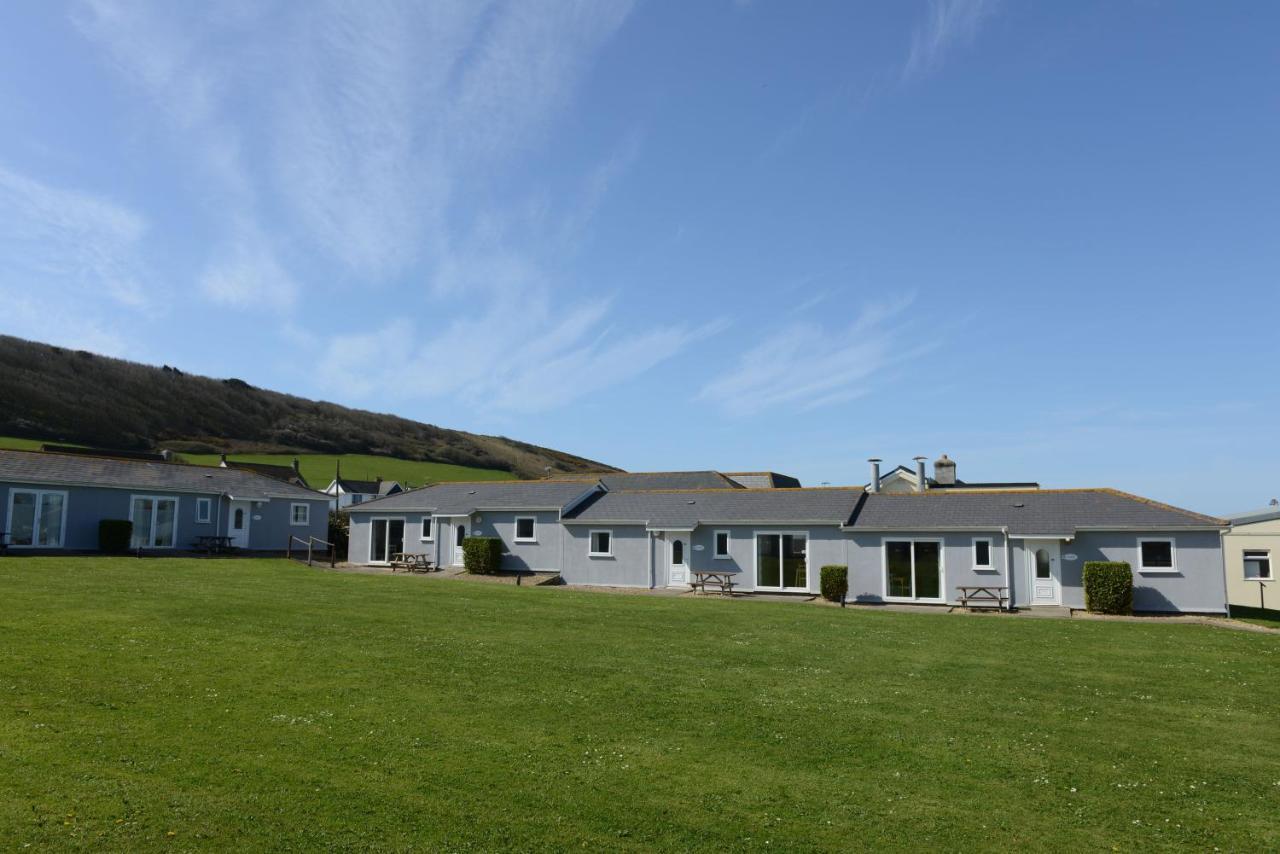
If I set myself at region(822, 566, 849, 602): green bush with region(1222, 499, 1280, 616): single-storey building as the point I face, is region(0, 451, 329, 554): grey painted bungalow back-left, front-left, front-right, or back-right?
back-left

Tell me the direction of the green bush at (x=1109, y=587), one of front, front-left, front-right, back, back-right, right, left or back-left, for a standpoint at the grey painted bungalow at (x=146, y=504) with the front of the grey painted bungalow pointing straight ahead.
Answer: front-left

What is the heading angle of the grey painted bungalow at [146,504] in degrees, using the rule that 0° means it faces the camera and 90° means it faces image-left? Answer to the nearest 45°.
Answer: approximately 0°

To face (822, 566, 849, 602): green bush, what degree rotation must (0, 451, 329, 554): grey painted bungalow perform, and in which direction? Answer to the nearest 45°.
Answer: approximately 45° to its left

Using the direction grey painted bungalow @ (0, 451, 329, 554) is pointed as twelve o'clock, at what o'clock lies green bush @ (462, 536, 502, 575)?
The green bush is roughly at 10 o'clock from the grey painted bungalow.

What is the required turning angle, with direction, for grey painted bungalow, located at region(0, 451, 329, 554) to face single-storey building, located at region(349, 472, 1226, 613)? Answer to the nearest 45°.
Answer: approximately 45° to its left

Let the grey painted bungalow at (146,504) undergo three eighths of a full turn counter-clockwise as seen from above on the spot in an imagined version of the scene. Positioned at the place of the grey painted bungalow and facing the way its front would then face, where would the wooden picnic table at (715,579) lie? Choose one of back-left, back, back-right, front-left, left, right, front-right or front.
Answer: right

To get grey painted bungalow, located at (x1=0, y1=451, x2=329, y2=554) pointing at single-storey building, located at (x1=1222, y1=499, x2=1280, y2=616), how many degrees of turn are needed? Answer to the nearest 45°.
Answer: approximately 45° to its left
